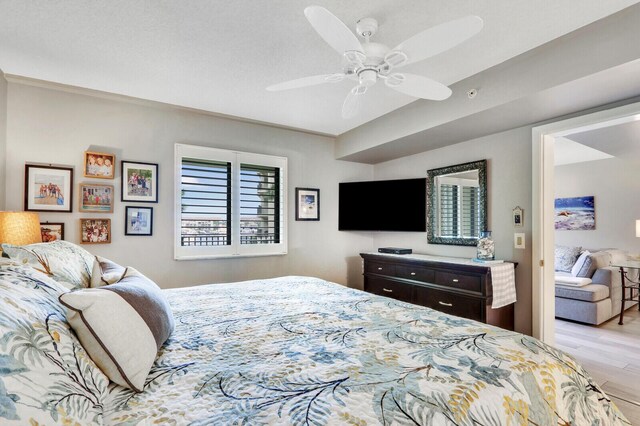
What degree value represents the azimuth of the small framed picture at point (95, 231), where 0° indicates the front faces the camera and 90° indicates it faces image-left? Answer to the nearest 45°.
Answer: approximately 0°

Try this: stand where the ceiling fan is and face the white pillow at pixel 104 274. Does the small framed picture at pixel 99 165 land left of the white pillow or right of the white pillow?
right

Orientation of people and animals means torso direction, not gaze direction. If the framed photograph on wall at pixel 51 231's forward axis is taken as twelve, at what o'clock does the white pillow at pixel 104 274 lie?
The white pillow is roughly at 12 o'clock from the framed photograph on wall.

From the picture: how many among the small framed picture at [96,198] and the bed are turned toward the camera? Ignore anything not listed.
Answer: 1

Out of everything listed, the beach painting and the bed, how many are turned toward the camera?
1

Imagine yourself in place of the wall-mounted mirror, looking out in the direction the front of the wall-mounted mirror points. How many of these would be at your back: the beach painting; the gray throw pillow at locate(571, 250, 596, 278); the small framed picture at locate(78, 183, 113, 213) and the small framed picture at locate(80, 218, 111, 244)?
2
